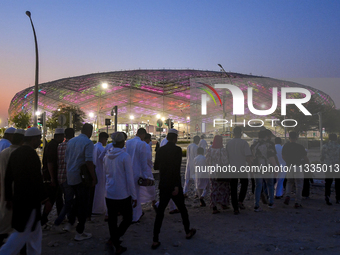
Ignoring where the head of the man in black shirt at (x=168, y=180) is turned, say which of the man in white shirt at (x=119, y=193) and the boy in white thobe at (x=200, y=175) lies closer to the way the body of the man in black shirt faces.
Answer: the boy in white thobe

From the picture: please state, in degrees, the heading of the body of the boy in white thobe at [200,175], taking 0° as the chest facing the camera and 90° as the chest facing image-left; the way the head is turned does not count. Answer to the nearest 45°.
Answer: approximately 180°

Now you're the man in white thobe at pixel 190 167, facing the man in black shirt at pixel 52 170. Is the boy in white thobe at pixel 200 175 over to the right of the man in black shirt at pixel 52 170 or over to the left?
left

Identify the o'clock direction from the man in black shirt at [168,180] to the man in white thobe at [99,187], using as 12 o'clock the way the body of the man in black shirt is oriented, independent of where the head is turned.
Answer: The man in white thobe is roughly at 9 o'clock from the man in black shirt.

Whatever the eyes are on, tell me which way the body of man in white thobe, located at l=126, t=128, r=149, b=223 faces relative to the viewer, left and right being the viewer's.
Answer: facing away from the viewer and to the right of the viewer

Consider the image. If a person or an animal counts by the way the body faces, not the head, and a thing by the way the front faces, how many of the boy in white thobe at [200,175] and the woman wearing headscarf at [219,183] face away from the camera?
2

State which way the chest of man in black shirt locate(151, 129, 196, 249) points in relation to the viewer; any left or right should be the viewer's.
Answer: facing away from the viewer and to the right of the viewer

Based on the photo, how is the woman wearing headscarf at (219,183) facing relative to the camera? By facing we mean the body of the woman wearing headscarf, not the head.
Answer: away from the camera

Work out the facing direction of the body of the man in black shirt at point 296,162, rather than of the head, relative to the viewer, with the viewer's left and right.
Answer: facing away from the viewer
